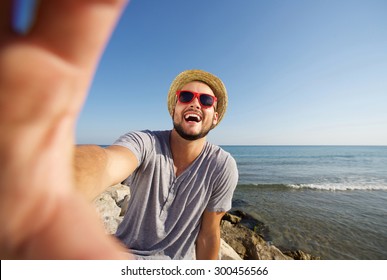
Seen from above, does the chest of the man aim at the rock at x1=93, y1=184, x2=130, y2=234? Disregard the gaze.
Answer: no

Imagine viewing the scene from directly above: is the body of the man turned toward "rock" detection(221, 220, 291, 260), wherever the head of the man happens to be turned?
no

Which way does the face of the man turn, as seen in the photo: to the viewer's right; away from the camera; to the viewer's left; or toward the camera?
toward the camera
